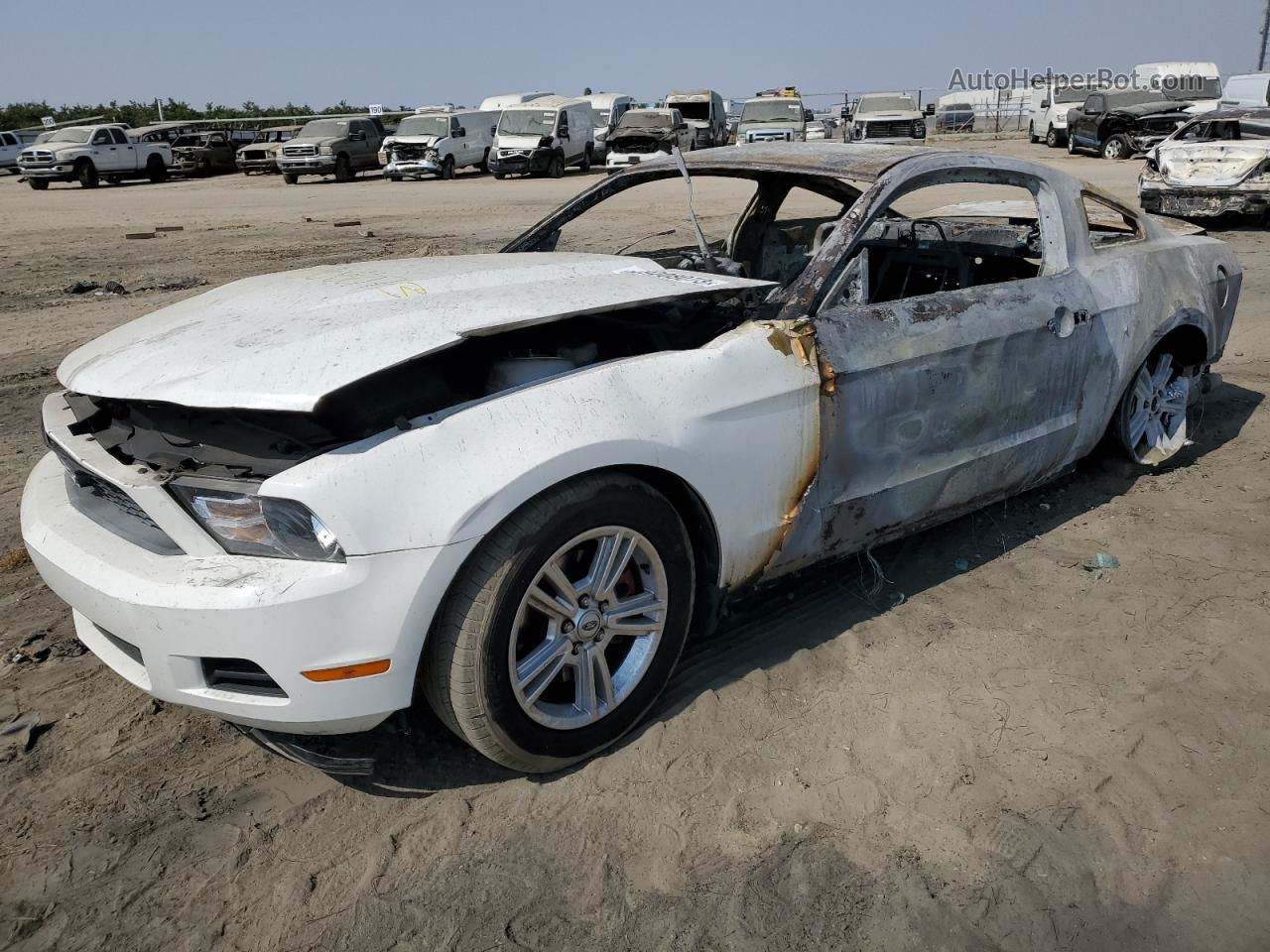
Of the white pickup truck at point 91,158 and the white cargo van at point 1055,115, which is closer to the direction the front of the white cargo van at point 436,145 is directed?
the white pickup truck

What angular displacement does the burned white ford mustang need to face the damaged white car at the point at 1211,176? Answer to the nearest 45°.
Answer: approximately 180°

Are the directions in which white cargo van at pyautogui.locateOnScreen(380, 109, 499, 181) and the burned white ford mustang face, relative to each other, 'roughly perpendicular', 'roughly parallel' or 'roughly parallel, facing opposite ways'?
roughly parallel

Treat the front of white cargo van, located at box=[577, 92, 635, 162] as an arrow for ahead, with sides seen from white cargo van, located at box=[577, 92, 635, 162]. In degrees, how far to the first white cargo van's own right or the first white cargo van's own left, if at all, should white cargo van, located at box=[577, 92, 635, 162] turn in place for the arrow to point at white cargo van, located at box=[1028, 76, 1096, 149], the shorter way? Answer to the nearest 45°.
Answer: approximately 135° to the first white cargo van's own left

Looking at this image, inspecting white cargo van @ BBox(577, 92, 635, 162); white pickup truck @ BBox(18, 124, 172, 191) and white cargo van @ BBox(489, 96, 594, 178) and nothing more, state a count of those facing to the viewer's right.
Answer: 0

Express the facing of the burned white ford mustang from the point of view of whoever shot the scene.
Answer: facing the viewer and to the left of the viewer

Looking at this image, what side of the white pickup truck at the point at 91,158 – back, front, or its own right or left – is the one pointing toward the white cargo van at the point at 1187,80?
left

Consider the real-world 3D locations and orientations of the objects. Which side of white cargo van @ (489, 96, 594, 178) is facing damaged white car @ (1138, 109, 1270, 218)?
left

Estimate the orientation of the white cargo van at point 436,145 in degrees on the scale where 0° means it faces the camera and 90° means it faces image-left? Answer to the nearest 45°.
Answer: approximately 45°

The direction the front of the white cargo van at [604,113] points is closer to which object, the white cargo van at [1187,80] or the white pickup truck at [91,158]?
the white pickup truck

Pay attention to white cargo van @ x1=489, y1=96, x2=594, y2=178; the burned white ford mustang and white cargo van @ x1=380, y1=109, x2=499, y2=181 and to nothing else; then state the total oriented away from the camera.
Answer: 0

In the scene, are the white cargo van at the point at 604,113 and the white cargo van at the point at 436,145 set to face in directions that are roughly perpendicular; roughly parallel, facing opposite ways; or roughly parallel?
roughly parallel

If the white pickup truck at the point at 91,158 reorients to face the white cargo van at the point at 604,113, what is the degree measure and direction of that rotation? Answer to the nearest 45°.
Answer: approximately 135° to its left

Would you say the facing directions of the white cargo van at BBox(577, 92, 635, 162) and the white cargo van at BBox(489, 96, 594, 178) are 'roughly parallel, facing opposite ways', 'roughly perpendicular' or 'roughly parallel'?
roughly parallel

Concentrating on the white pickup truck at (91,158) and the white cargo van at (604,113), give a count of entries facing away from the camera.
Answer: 0
